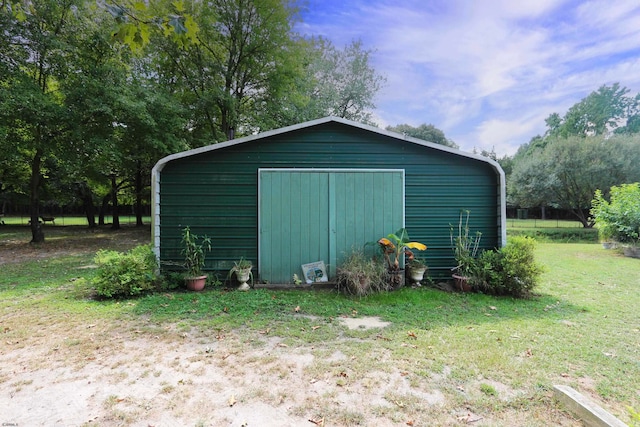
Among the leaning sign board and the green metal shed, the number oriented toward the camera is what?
2

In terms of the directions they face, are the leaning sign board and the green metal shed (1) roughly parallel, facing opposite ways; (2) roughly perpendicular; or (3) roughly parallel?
roughly parallel

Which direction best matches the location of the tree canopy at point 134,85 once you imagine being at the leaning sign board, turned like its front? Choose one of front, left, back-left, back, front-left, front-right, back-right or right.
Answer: back-right

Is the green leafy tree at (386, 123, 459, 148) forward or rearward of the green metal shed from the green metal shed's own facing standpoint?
rearward

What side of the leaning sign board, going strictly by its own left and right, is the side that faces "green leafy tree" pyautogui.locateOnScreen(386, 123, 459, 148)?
back

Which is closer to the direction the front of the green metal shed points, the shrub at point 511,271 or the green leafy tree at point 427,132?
the shrub

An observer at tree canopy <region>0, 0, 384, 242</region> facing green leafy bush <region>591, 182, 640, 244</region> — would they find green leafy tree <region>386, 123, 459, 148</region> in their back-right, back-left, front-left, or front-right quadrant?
front-left

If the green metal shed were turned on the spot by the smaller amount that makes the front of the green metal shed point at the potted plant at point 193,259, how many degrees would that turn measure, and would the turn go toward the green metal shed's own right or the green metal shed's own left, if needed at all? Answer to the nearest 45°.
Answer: approximately 90° to the green metal shed's own right

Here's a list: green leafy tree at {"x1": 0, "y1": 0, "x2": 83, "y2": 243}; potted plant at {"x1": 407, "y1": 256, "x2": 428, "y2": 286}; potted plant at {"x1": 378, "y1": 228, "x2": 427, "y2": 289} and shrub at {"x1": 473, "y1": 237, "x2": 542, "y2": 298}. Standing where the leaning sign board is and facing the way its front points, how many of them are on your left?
3

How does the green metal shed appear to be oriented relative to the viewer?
toward the camera

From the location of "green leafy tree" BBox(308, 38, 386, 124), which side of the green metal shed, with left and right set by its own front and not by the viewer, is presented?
back

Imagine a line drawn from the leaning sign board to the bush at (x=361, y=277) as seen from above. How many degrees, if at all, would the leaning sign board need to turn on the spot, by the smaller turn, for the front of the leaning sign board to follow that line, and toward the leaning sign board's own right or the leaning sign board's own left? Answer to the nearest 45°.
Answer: approximately 45° to the leaning sign board's own left

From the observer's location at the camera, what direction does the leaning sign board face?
facing the viewer

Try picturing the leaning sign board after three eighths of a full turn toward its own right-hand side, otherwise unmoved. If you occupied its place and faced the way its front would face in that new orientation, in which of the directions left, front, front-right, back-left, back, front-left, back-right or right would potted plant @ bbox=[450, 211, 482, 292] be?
back-right
